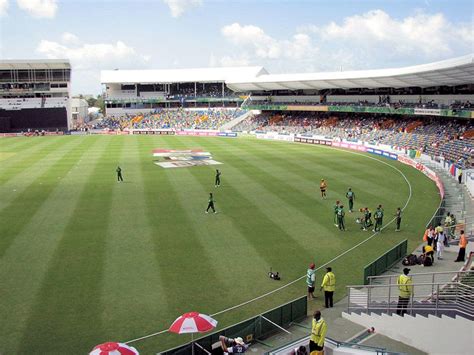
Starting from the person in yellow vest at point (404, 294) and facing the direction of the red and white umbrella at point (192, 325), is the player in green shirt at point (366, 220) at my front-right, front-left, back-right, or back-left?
back-right

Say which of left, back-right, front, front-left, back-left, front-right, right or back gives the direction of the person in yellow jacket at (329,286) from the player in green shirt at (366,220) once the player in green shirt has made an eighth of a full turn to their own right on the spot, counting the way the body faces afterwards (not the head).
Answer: back-left

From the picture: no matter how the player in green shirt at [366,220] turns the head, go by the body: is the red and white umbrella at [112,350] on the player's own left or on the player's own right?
on the player's own left

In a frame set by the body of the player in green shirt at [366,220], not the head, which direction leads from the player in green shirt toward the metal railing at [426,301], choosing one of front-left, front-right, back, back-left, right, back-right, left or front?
left

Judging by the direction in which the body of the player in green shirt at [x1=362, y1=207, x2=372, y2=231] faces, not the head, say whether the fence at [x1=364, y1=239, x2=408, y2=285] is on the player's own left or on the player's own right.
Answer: on the player's own left

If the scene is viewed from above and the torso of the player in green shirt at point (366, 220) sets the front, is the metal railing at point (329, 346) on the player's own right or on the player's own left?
on the player's own left

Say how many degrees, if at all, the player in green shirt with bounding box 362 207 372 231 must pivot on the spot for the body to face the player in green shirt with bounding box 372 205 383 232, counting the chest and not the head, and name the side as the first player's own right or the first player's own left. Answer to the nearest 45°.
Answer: approximately 135° to the first player's own left
